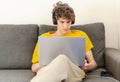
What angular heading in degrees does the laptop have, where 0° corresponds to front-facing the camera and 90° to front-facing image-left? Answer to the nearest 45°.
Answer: approximately 180°

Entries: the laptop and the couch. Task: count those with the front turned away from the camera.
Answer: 1

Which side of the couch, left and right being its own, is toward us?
front

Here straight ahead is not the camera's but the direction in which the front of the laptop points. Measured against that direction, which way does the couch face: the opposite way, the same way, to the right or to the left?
the opposite way

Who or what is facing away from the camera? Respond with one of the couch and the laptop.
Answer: the laptop
